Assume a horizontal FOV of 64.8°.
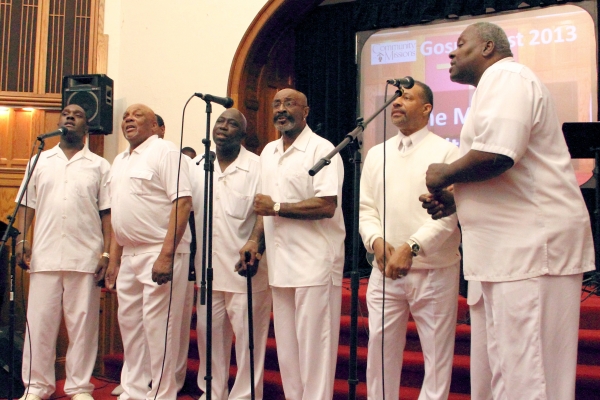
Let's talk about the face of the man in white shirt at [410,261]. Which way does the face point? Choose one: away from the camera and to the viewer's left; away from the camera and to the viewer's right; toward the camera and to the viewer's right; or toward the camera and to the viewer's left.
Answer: toward the camera and to the viewer's left

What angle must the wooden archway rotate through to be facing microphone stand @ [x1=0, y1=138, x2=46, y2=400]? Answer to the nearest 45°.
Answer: approximately 45° to its right

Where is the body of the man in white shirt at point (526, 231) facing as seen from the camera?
to the viewer's left

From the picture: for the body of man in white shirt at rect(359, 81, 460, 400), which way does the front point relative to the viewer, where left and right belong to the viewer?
facing the viewer and to the left of the viewer

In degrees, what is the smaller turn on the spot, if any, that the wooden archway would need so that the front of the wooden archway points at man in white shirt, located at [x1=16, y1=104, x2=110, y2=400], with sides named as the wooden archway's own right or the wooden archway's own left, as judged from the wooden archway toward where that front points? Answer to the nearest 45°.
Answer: approximately 45° to the wooden archway's own right

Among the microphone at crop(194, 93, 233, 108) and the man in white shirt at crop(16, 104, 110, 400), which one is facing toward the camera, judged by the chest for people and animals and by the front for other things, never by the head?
the man in white shirt

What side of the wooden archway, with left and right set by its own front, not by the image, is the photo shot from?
front

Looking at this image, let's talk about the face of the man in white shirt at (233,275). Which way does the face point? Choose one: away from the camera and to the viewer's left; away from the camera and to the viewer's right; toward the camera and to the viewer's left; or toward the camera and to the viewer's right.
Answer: toward the camera and to the viewer's left

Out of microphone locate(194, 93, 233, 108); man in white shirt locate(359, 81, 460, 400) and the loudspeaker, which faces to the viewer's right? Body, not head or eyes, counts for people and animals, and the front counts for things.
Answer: the microphone

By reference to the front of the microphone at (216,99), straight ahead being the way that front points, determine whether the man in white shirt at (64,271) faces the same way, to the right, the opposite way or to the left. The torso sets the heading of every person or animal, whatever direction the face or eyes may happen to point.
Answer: to the right

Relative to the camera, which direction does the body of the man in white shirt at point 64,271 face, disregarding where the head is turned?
toward the camera

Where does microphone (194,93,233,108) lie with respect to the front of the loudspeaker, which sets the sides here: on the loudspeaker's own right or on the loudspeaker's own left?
on the loudspeaker's own left

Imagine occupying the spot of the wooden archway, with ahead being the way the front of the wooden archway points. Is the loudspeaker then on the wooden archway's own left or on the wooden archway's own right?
on the wooden archway's own right
